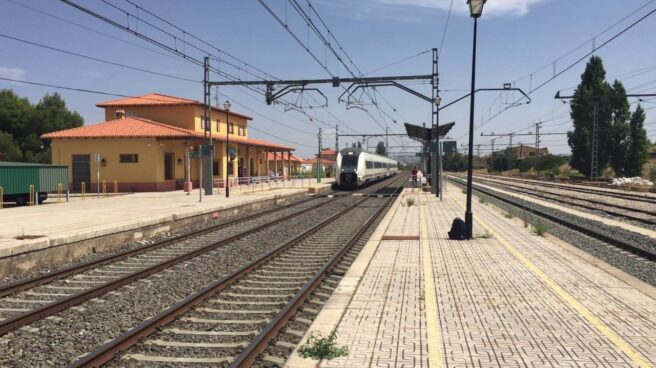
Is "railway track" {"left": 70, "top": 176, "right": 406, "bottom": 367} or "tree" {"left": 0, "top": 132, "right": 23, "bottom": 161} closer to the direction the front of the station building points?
the railway track

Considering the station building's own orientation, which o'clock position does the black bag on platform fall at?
The black bag on platform is roughly at 1 o'clock from the station building.

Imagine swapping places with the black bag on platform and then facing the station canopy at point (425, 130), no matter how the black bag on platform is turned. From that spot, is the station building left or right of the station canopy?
left

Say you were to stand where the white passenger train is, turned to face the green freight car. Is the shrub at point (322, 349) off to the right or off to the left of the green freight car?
left

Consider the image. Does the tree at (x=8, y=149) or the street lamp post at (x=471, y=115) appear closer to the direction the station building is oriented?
the street lamp post

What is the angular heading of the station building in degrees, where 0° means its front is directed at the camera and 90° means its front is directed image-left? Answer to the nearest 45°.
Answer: approximately 315°

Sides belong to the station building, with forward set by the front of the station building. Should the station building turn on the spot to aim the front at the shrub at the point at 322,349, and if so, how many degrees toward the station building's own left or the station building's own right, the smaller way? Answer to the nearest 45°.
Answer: approximately 45° to the station building's own right

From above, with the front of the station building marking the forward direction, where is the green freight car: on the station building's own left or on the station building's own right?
on the station building's own right

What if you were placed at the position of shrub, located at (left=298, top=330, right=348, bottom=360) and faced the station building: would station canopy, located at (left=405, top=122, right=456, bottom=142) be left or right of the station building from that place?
right
